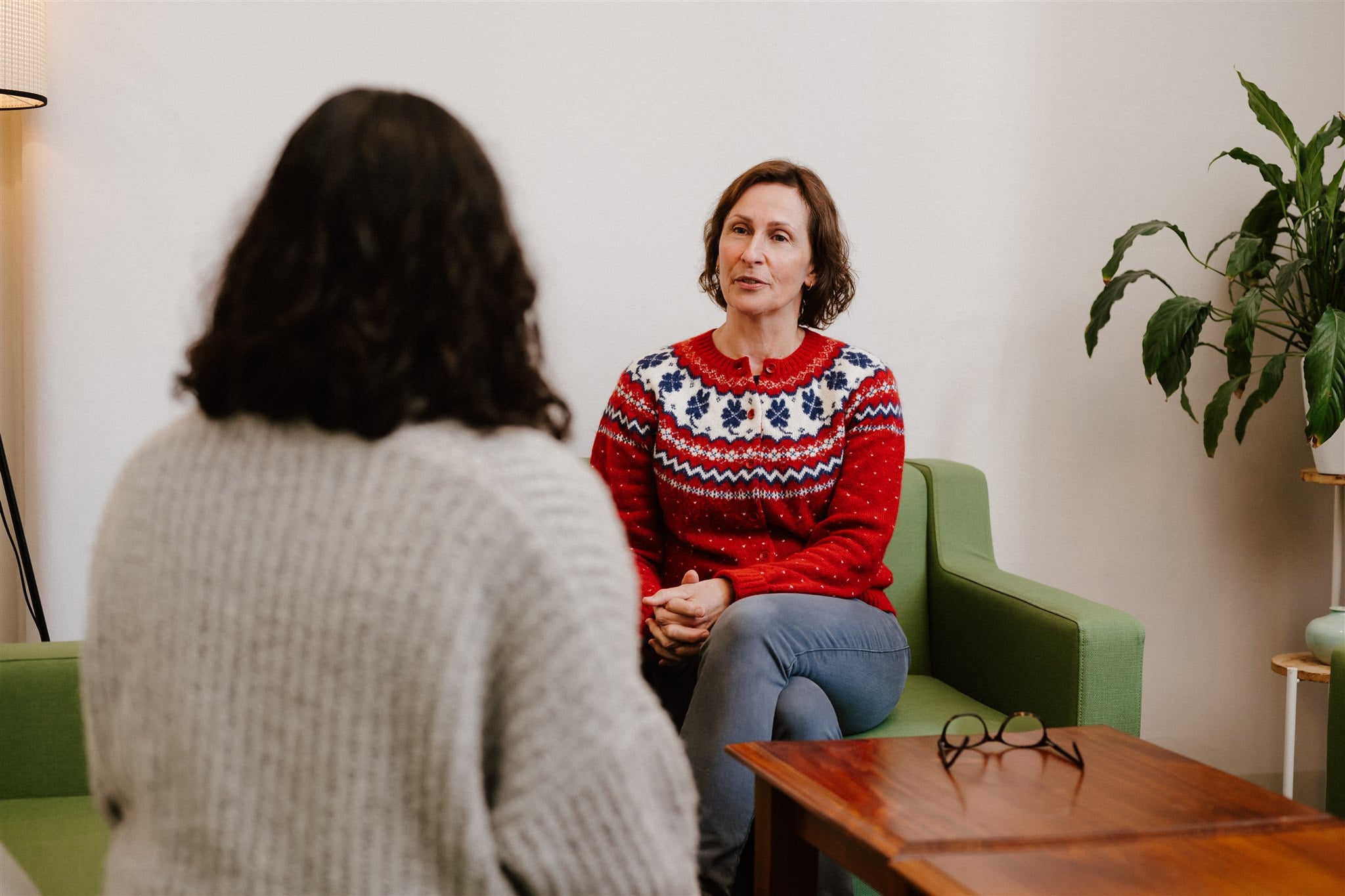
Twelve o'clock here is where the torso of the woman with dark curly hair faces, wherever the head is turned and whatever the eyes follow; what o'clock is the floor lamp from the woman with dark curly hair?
The floor lamp is roughly at 10 o'clock from the woman with dark curly hair.

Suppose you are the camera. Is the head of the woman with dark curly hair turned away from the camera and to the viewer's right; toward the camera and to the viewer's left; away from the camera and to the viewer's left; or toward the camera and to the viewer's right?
away from the camera and to the viewer's right

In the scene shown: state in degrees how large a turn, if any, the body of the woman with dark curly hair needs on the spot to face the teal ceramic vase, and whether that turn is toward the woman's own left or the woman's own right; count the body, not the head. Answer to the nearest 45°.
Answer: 0° — they already face it

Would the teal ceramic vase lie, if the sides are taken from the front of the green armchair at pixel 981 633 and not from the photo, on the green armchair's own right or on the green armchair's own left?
on the green armchair's own left

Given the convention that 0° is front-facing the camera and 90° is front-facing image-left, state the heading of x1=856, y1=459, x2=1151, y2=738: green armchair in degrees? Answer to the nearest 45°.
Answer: approximately 315°

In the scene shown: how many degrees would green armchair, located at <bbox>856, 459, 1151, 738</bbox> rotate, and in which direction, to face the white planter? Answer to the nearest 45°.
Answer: approximately 90° to its left

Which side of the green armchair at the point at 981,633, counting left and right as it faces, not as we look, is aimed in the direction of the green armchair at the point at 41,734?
right

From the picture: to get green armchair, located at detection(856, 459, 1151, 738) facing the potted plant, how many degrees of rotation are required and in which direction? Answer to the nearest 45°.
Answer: approximately 90° to its left

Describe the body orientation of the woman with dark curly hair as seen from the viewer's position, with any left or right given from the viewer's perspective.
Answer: facing away from the viewer and to the right of the viewer
